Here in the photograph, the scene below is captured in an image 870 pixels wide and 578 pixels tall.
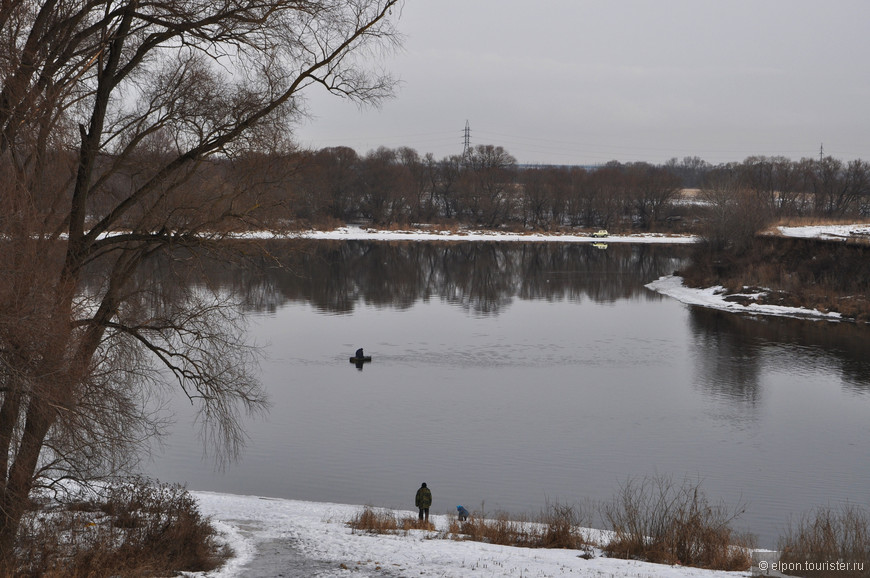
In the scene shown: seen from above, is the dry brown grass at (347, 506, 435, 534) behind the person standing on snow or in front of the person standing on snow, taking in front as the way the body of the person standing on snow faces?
behind

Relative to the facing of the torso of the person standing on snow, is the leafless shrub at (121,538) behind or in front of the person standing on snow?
behind

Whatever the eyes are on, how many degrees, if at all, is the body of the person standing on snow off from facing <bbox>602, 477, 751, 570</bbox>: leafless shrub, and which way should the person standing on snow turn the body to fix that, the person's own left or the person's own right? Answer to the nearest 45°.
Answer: approximately 135° to the person's own right

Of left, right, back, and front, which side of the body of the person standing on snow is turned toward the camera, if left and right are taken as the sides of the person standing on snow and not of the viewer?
back

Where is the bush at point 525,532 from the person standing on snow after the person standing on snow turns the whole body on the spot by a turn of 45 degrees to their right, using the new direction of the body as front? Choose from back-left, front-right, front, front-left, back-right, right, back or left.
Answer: right
